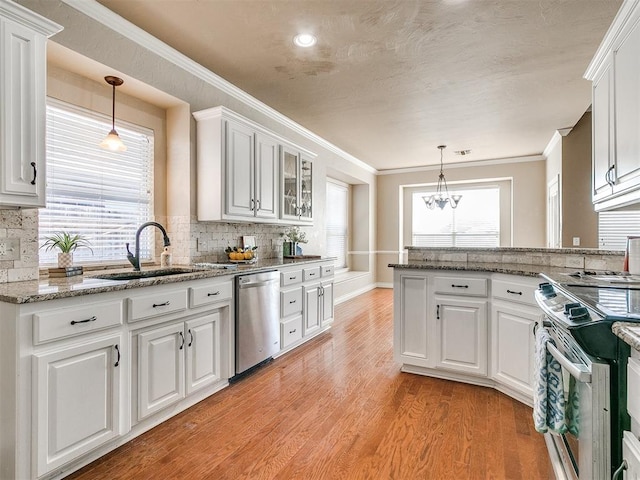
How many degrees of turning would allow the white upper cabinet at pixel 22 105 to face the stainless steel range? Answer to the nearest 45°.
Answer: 0° — it already faces it

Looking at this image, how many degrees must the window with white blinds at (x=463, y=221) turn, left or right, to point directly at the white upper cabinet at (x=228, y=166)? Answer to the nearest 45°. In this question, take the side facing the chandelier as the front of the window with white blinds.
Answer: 0° — it already faces it

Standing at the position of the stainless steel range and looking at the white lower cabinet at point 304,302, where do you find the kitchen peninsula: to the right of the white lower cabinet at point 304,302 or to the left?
right

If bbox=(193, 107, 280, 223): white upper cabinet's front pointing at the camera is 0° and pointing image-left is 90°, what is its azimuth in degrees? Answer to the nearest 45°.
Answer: approximately 315°

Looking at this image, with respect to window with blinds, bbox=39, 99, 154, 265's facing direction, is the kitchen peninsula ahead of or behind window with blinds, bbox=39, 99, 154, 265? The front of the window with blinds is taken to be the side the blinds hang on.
ahead

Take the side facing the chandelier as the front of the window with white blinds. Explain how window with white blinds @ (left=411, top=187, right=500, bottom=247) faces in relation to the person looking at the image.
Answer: facing the viewer

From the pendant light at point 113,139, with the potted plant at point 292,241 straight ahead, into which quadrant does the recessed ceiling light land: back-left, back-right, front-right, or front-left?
front-right

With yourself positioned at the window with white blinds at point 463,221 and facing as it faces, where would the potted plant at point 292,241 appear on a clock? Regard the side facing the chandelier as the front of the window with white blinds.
The potted plant is roughly at 1 o'clock from the window with white blinds.

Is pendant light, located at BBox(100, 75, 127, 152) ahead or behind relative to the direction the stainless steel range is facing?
ahead

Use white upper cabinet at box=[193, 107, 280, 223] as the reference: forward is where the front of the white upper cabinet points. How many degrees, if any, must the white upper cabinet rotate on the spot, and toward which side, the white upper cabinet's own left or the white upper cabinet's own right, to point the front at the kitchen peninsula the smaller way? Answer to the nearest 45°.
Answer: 0° — it already faces it

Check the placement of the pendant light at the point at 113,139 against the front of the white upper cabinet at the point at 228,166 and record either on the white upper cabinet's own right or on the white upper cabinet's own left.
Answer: on the white upper cabinet's own right

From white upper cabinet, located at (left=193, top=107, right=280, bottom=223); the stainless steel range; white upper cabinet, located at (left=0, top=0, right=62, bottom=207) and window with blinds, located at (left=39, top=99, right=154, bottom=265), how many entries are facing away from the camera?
0

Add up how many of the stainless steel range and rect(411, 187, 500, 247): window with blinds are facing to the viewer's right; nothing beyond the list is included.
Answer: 0

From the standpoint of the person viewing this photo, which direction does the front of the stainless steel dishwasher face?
facing the viewer and to the right of the viewer

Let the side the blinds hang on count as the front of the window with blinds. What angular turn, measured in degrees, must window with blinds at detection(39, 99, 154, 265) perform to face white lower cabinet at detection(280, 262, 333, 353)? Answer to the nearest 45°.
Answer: approximately 45° to its left
